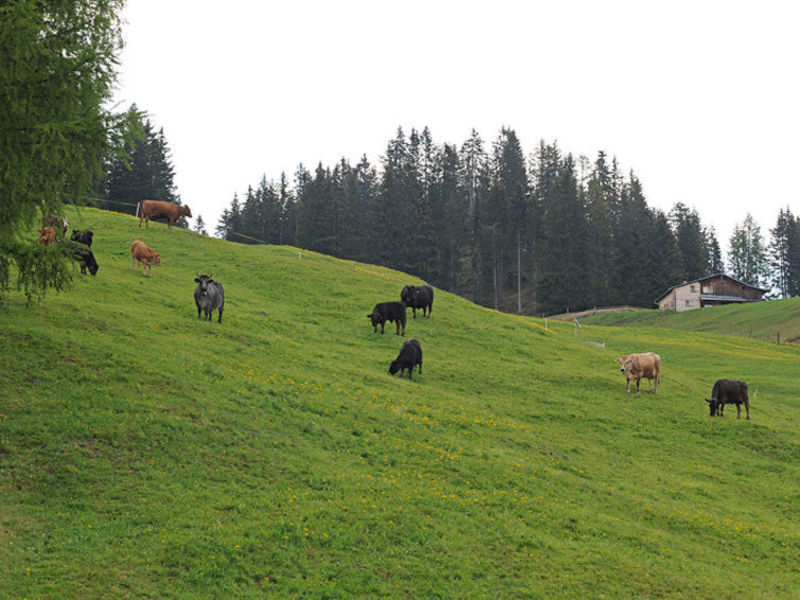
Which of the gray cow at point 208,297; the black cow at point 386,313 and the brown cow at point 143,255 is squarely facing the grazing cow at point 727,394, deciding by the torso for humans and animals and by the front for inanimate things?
the brown cow

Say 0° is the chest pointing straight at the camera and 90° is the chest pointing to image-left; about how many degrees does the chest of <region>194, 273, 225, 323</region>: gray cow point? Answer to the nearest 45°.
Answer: approximately 45°

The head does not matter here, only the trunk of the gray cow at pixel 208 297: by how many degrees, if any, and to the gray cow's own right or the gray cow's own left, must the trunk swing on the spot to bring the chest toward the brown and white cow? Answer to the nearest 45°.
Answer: approximately 135° to the gray cow's own left

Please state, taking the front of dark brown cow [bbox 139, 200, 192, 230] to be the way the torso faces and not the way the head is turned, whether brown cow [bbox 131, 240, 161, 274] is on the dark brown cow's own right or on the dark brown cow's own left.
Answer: on the dark brown cow's own right

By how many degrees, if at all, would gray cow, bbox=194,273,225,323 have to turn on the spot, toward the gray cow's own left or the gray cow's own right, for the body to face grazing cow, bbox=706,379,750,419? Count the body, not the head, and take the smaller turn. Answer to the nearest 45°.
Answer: approximately 135° to the gray cow's own left

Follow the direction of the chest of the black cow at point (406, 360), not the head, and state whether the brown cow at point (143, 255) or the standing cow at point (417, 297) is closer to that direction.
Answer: the brown cow

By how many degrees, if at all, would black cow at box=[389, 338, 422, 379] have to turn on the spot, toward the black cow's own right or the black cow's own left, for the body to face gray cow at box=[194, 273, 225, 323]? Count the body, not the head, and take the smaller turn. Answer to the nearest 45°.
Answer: approximately 45° to the black cow's own right

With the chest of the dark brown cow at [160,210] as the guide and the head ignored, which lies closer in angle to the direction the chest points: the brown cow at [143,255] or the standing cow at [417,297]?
the standing cow

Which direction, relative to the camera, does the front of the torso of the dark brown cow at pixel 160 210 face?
to the viewer's right

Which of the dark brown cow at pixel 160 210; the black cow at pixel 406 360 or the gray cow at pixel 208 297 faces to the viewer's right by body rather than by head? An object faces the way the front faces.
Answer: the dark brown cow

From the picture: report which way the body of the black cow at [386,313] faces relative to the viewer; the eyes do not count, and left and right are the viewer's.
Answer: facing to the left of the viewer

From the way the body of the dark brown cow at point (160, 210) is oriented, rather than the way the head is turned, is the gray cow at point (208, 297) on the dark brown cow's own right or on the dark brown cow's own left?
on the dark brown cow's own right
